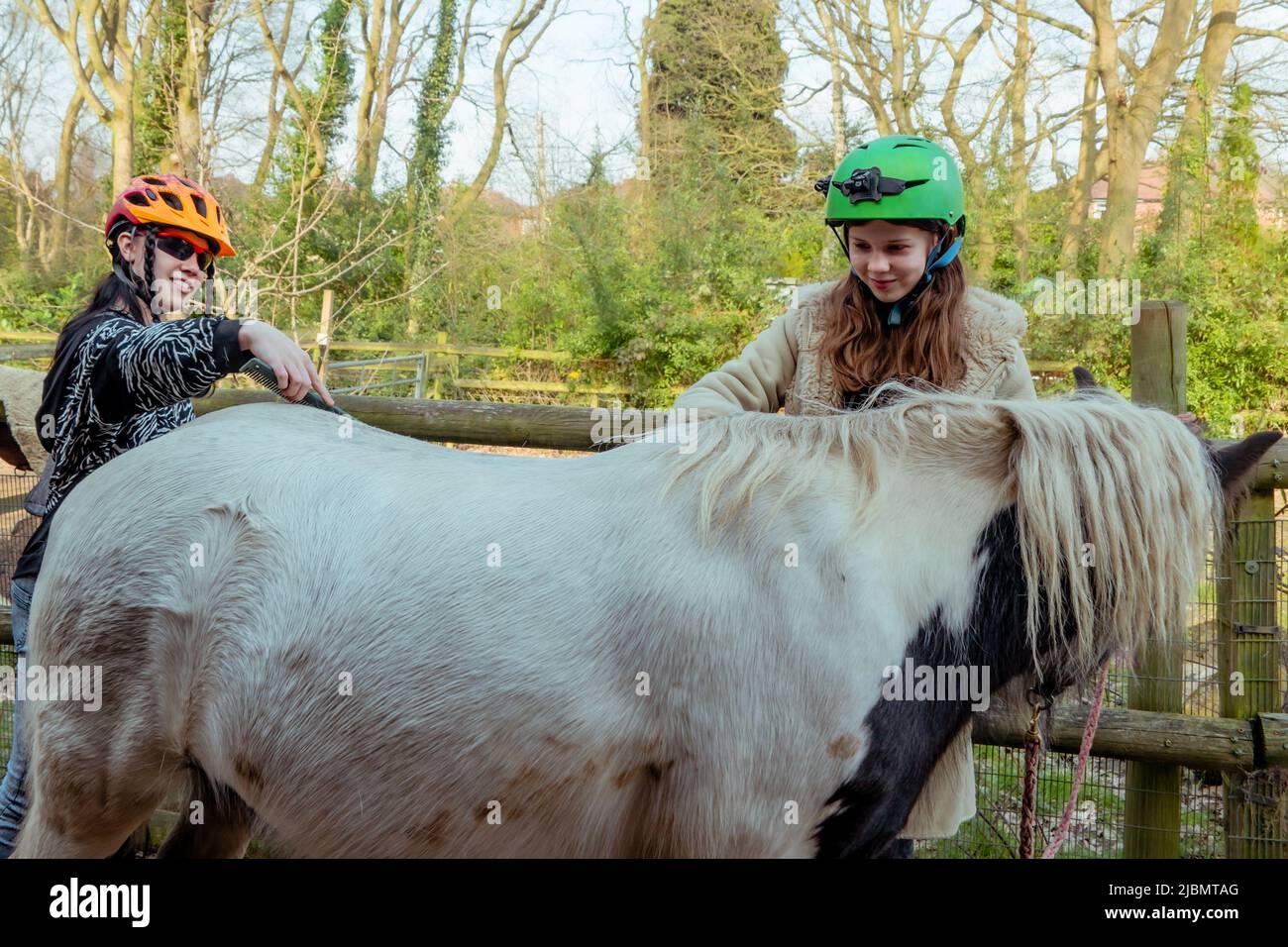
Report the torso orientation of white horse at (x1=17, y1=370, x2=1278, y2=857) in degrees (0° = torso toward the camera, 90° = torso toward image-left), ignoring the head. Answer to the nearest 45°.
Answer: approximately 270°

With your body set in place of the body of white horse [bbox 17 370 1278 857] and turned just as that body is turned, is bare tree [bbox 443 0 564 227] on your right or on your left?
on your left

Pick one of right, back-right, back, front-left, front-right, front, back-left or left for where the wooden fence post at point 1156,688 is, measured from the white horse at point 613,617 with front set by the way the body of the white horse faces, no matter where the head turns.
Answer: front-left

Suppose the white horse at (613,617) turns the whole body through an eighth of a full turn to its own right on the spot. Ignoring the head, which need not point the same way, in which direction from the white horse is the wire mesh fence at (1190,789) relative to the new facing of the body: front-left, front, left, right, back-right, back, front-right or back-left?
left

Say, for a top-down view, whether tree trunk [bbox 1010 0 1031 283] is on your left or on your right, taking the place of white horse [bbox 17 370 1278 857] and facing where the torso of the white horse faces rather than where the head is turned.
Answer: on your left

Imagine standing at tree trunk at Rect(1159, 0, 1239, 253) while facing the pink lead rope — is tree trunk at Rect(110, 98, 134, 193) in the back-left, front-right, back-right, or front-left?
front-right

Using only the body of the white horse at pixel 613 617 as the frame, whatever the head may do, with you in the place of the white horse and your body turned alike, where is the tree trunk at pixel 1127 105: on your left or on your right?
on your left

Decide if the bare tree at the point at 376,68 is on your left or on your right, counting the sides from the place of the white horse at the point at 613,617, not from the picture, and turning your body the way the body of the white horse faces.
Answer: on your left

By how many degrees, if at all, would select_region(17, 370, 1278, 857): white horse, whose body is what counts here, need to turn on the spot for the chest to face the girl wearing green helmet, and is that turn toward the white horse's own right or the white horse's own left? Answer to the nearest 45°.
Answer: approximately 45° to the white horse's own left

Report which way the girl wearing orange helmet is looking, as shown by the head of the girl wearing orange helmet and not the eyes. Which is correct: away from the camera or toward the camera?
toward the camera

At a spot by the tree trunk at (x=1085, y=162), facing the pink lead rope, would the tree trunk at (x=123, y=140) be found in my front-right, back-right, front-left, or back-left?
front-right
